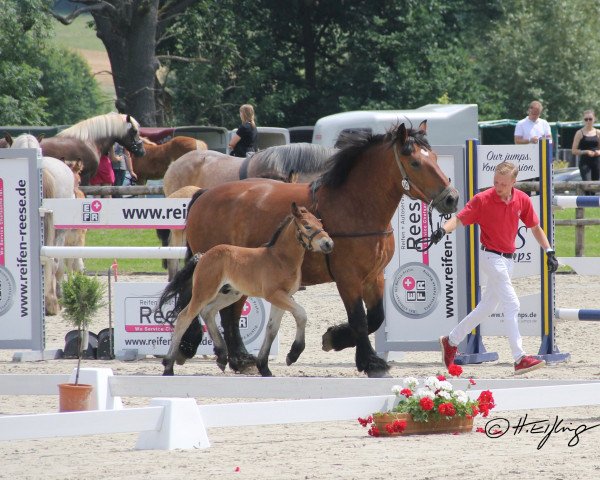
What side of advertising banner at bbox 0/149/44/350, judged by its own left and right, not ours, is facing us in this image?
front

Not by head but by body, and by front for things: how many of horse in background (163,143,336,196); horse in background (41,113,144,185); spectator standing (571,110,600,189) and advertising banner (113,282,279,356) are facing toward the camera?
2

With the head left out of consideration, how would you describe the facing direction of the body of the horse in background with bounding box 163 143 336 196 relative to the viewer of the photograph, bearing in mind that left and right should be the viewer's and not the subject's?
facing to the right of the viewer

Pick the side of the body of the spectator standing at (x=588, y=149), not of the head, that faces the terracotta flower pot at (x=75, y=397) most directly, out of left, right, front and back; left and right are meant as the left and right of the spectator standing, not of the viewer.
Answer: front

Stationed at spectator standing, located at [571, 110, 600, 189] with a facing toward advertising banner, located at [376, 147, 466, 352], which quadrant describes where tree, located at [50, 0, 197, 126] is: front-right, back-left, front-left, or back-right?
back-right

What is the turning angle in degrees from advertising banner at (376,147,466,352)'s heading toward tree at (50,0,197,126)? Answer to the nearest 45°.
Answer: approximately 180°

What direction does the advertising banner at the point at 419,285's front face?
toward the camera

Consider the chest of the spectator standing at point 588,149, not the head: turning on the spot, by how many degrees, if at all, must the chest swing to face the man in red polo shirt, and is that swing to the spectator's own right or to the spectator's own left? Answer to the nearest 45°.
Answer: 0° — they already face them

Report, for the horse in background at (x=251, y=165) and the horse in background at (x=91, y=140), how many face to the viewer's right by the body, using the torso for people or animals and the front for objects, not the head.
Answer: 2

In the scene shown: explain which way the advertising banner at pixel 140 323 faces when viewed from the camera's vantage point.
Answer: facing the viewer

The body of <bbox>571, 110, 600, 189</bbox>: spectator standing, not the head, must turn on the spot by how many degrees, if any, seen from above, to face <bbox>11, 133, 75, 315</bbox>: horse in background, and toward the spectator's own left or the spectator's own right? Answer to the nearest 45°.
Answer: approximately 45° to the spectator's own right

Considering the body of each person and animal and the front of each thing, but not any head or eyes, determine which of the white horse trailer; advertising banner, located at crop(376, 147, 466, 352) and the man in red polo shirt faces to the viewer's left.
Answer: the white horse trailer

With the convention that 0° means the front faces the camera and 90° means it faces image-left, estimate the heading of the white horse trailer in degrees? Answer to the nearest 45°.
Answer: approximately 90°

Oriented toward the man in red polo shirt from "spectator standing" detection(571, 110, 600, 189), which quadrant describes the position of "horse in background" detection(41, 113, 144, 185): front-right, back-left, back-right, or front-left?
front-right

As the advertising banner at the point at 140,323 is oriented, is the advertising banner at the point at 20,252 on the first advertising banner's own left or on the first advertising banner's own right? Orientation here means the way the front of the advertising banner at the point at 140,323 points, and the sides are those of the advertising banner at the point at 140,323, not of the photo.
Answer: on the first advertising banner's own right
